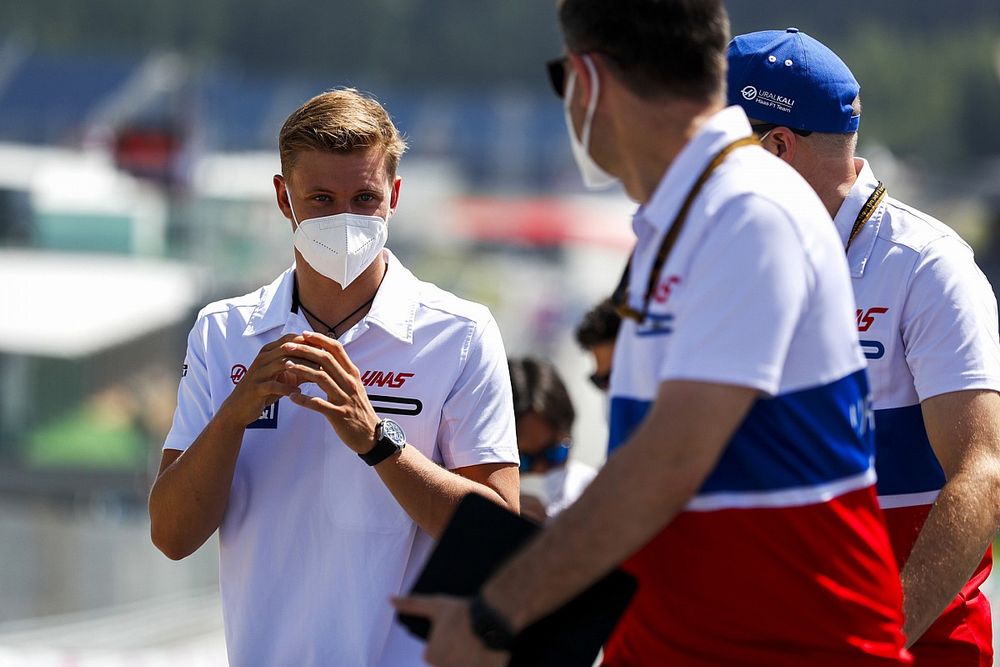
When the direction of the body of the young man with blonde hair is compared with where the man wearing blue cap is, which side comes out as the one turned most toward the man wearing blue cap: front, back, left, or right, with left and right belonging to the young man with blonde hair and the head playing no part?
left

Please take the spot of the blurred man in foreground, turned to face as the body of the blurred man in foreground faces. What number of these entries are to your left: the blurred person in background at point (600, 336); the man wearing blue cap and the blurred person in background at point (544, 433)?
0

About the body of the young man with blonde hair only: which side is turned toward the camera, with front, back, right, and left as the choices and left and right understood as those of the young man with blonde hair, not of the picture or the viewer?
front

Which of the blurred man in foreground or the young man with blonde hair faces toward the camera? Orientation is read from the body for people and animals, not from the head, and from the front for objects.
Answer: the young man with blonde hair

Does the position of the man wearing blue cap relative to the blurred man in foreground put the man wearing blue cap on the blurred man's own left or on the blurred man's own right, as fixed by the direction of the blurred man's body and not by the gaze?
on the blurred man's own right

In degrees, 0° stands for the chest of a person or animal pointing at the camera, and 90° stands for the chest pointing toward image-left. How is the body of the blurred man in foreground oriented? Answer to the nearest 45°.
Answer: approximately 90°

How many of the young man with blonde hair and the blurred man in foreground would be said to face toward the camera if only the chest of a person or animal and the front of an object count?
1

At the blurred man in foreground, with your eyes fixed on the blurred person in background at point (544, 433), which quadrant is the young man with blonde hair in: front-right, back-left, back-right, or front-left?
front-left

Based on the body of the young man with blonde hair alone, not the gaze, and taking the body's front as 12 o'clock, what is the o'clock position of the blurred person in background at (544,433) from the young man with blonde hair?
The blurred person in background is roughly at 7 o'clock from the young man with blonde hair.

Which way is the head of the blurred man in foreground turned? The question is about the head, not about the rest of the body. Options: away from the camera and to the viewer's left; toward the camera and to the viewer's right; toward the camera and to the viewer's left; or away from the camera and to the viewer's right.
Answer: away from the camera and to the viewer's left

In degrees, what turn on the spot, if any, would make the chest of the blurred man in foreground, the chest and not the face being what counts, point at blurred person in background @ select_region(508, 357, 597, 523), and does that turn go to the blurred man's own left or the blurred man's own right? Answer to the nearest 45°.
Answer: approximately 90° to the blurred man's own right

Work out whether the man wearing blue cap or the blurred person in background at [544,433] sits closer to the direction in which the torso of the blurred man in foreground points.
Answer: the blurred person in background

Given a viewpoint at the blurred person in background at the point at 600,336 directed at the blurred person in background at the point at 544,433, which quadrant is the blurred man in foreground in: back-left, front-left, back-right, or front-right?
front-left
